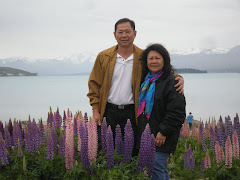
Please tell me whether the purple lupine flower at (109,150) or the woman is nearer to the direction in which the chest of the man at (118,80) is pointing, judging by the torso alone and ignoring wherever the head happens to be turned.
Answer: the purple lupine flower

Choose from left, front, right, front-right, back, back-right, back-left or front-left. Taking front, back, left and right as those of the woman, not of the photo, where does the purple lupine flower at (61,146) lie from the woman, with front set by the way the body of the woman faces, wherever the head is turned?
front-right

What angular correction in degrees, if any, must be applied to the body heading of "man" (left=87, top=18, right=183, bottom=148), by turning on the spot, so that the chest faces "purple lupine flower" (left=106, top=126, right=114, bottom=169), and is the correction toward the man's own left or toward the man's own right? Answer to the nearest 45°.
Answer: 0° — they already face it

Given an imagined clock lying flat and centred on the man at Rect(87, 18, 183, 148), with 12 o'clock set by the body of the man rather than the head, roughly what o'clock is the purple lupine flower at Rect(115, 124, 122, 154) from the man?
The purple lupine flower is roughly at 12 o'clock from the man.

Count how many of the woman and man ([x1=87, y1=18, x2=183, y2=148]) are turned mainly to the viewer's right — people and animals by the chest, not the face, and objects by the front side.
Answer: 0

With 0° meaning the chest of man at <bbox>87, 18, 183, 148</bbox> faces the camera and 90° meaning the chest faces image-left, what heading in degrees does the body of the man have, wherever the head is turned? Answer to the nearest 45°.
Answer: approximately 0°

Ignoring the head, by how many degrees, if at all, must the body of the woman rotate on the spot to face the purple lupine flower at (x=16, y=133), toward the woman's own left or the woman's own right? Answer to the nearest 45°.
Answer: approximately 45° to the woman's own right

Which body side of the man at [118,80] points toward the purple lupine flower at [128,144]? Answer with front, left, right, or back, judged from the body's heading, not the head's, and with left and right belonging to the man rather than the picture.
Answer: front

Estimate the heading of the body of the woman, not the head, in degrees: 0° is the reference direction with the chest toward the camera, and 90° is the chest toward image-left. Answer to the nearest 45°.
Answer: approximately 45°

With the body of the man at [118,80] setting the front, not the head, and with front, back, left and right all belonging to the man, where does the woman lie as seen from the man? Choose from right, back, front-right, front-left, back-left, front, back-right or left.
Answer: front-left

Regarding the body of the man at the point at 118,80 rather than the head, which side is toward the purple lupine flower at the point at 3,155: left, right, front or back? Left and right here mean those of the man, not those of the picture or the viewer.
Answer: right
